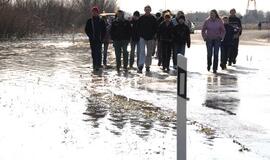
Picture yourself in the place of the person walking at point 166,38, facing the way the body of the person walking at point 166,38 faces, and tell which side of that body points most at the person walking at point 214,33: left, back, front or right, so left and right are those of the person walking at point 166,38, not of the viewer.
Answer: left

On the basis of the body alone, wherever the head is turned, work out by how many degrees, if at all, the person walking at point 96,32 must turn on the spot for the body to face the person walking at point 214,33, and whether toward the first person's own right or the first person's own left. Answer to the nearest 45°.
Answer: approximately 90° to the first person's own left

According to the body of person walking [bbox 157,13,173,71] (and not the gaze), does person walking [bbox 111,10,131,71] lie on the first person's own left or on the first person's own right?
on the first person's own right

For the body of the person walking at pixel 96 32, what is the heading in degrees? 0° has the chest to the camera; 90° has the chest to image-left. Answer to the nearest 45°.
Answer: approximately 0°

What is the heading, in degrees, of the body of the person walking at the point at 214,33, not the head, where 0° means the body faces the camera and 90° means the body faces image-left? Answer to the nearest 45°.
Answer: approximately 0°

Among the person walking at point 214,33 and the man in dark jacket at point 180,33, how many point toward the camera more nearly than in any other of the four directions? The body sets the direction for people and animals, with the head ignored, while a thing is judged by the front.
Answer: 2

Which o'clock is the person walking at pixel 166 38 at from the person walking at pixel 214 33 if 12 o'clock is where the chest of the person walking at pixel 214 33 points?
the person walking at pixel 166 38 is roughly at 3 o'clock from the person walking at pixel 214 33.

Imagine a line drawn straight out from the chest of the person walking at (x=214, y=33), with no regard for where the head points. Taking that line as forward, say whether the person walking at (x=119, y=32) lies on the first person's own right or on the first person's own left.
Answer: on the first person's own right

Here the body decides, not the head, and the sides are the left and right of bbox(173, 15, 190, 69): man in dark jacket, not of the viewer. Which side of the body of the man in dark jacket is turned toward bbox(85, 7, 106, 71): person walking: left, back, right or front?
right
